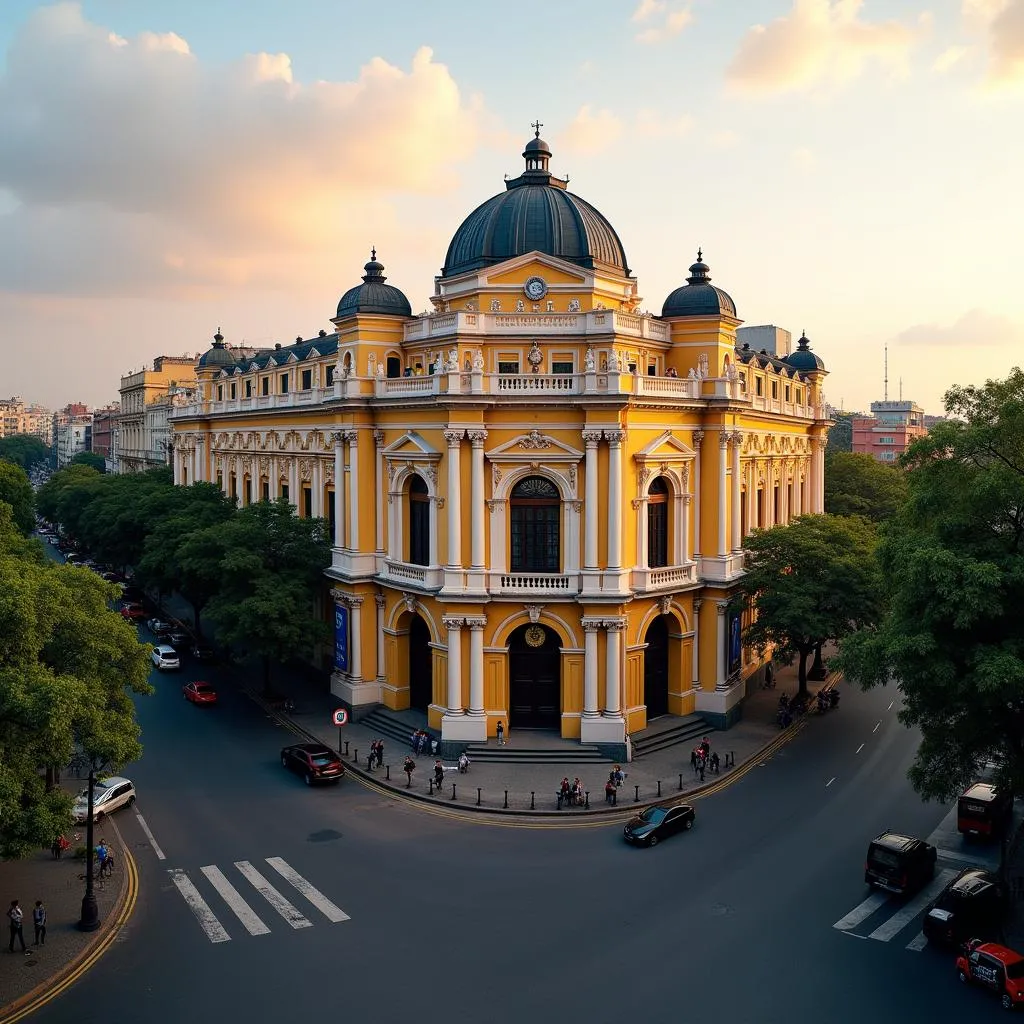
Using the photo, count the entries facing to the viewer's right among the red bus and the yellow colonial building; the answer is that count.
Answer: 0

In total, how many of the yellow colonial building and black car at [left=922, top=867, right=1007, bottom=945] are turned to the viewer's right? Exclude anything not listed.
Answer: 0

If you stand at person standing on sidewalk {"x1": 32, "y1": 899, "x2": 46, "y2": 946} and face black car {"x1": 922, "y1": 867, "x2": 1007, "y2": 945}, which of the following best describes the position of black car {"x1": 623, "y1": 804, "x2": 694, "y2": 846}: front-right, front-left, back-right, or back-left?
front-left

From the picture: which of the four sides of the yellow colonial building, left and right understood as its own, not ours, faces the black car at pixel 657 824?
front

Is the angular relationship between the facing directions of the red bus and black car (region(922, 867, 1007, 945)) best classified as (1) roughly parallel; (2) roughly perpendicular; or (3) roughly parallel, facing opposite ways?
roughly parallel

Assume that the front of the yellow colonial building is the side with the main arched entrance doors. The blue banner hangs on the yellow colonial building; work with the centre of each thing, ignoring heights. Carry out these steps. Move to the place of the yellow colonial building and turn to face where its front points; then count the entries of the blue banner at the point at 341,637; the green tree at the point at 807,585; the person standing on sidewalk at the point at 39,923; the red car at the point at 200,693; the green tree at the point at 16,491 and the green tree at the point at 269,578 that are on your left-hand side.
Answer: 1

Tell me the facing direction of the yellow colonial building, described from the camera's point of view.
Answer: facing the viewer

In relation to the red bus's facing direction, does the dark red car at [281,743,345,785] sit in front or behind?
in front

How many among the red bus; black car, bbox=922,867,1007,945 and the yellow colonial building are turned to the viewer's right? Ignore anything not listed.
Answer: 0

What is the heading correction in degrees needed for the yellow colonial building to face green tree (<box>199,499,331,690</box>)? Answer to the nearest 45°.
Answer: approximately 90° to its right

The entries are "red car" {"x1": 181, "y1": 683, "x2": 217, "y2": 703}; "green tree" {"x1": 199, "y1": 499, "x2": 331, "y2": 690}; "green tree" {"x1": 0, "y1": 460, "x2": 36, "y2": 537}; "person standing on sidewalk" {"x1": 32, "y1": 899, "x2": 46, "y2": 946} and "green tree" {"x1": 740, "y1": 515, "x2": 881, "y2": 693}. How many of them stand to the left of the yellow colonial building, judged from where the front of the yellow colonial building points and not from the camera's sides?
1
